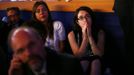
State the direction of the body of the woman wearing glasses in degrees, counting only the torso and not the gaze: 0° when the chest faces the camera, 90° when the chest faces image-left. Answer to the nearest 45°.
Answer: approximately 0°
